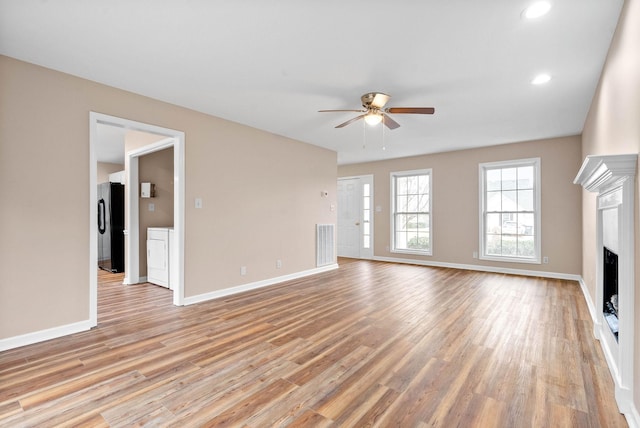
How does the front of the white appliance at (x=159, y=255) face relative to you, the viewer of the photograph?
facing the viewer and to the left of the viewer

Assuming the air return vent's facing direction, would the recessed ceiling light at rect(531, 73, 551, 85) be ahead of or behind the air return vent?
ahead

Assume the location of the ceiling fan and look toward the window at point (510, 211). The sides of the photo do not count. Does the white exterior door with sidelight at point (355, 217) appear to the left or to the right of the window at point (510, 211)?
left

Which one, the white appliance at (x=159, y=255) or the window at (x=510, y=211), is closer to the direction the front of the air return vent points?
the window

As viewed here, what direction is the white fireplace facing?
to the viewer's left

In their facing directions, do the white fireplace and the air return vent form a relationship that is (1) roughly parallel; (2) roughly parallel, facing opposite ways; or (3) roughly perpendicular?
roughly parallel, facing opposite ways

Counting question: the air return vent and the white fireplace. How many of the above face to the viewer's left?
1

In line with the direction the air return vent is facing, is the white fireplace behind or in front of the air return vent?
in front

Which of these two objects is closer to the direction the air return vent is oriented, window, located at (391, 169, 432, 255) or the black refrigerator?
the window

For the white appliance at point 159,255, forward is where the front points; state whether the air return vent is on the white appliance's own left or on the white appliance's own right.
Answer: on the white appliance's own left

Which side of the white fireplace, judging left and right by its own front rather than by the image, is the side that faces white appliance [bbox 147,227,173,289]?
front

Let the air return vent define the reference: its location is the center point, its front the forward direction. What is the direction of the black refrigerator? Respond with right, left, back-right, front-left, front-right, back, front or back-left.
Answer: back-right

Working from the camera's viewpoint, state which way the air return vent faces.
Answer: facing the viewer and to the right of the viewer

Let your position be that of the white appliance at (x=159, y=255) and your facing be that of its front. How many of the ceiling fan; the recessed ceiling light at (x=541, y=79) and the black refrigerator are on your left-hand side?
2

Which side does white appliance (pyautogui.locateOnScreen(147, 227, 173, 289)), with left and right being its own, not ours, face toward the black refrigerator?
right
